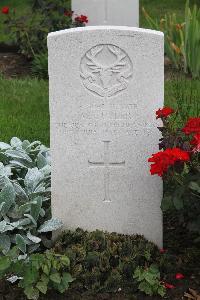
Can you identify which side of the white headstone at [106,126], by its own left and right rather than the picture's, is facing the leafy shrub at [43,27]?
back

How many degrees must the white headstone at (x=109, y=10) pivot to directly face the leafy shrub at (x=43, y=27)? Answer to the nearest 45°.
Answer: approximately 90° to its right

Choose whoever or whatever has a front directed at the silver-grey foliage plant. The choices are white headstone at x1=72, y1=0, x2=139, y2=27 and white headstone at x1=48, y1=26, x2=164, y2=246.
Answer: white headstone at x1=72, y1=0, x2=139, y2=27

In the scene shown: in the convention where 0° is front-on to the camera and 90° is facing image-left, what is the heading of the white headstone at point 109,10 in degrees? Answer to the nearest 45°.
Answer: approximately 0°

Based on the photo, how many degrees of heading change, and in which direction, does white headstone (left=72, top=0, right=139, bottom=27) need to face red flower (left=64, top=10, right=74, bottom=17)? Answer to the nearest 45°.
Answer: approximately 45° to its right

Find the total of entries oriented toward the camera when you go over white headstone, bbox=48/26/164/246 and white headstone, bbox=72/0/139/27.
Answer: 2

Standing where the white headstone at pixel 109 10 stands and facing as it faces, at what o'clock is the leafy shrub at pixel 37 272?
The leafy shrub is roughly at 12 o'clock from the white headstone.

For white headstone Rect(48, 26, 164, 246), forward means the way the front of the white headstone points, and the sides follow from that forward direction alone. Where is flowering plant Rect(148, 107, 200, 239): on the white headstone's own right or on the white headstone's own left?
on the white headstone's own left

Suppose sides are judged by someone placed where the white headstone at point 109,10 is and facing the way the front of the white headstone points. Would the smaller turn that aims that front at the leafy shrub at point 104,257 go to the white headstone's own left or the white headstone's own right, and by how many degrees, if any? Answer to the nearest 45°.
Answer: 0° — it already faces it
